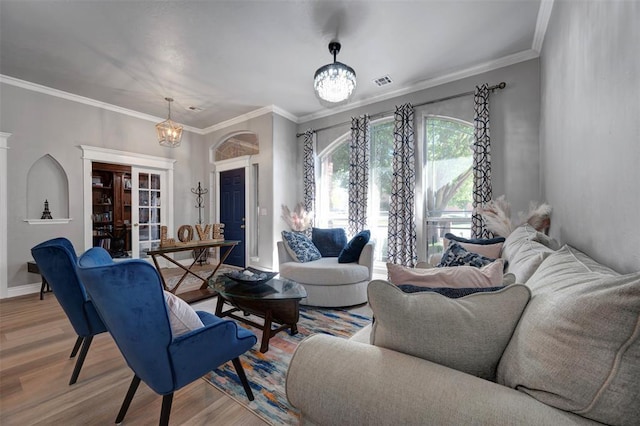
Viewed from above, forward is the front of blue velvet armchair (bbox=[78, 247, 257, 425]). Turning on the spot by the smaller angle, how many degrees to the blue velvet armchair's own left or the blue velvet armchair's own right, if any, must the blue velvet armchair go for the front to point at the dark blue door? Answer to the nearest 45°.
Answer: approximately 45° to the blue velvet armchair's own left

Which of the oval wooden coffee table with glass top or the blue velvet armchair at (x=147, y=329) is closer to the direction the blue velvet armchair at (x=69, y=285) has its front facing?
the oval wooden coffee table with glass top

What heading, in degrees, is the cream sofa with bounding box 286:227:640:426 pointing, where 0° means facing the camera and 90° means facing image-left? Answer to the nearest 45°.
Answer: approximately 90°

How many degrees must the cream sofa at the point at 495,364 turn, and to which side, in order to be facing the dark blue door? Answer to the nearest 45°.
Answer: approximately 45° to its right

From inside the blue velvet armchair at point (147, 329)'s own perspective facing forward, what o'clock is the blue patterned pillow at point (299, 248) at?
The blue patterned pillow is roughly at 12 o'clock from the blue velvet armchair.

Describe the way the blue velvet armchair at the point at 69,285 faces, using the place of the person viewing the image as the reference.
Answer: facing away from the viewer and to the right of the viewer

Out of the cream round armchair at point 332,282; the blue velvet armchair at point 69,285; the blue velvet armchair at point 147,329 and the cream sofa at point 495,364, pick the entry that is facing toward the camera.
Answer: the cream round armchair at point 332,282

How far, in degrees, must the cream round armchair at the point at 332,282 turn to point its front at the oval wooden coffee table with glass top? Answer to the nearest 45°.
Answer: approximately 45° to its right

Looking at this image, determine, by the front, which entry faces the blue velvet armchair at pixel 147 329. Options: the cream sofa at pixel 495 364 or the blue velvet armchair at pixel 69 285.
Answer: the cream sofa

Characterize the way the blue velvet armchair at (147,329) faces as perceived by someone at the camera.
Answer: facing away from the viewer and to the right of the viewer

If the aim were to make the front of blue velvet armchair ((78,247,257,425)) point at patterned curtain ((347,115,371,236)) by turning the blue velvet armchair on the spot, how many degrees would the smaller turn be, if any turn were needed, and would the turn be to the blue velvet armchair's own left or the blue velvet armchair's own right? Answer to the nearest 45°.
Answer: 0° — it already faces it

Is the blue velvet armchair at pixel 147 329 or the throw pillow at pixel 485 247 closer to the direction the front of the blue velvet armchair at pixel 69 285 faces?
the throw pillow
